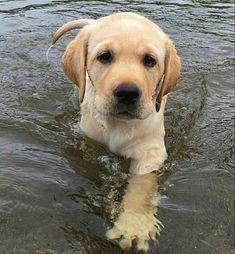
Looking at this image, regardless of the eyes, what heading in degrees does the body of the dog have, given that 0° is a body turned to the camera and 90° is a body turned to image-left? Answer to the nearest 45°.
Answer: approximately 0°
